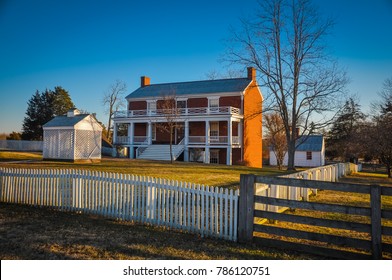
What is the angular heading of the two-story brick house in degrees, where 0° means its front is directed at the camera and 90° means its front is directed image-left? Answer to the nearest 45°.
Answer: approximately 45°

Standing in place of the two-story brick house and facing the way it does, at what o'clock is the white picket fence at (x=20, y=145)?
The white picket fence is roughly at 2 o'clock from the two-story brick house.

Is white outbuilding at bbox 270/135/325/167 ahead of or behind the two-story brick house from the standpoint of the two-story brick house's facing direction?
behind

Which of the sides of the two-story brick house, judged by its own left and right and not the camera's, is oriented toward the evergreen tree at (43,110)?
right

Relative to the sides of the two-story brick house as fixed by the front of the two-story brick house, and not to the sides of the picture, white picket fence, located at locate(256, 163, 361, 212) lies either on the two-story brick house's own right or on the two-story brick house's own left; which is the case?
on the two-story brick house's own left

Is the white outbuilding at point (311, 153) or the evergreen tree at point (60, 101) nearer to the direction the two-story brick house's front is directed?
the evergreen tree

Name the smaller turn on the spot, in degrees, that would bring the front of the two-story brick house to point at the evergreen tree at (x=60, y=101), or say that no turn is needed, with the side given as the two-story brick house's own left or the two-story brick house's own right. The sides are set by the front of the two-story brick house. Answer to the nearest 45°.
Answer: approximately 90° to the two-story brick house's own right

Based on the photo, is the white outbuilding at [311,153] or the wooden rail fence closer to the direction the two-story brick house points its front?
the wooden rail fence
